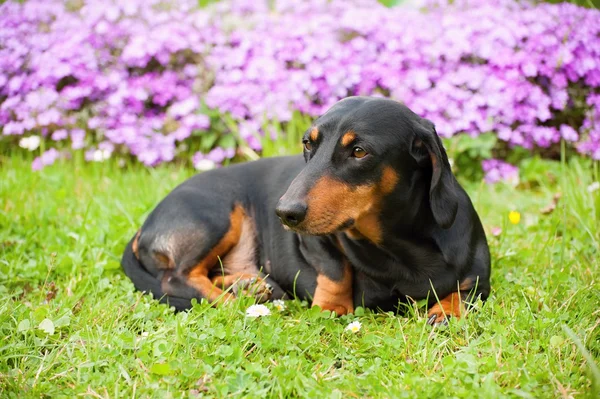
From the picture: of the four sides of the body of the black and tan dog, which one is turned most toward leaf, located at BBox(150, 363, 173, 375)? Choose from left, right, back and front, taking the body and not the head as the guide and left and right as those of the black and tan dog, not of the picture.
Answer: right

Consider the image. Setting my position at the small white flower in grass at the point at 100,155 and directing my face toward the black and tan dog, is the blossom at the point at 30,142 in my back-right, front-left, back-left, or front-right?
back-right

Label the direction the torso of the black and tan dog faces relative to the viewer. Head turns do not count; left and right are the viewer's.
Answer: facing the viewer and to the right of the viewer

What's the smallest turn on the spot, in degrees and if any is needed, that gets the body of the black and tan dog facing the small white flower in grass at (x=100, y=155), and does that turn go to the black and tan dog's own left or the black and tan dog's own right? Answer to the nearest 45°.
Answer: approximately 180°

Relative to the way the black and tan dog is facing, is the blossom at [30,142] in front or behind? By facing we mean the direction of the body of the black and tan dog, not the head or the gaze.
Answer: behind

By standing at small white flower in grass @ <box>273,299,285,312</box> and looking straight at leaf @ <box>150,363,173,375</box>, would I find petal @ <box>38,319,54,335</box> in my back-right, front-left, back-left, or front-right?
front-right

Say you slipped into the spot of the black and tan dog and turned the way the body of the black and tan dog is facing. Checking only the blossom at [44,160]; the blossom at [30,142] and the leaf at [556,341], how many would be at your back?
2

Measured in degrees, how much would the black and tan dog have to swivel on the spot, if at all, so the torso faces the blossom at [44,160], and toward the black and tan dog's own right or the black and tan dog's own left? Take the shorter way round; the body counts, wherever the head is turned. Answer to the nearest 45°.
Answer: approximately 180°

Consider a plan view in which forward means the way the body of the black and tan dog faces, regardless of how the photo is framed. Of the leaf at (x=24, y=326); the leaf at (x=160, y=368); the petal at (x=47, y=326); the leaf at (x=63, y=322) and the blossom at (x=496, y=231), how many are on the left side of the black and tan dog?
1

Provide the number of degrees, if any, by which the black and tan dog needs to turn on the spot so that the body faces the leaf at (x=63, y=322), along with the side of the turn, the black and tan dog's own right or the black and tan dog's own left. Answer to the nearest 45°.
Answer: approximately 135° to the black and tan dog's own right

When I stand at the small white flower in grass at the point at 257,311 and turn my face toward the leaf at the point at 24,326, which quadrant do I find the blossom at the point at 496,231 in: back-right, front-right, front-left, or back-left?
back-right

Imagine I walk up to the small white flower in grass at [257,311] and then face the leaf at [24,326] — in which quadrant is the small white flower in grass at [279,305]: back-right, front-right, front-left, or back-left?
back-right

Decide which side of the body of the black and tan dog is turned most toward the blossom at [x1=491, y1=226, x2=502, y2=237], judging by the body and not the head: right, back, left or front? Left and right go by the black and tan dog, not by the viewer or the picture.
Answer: left
